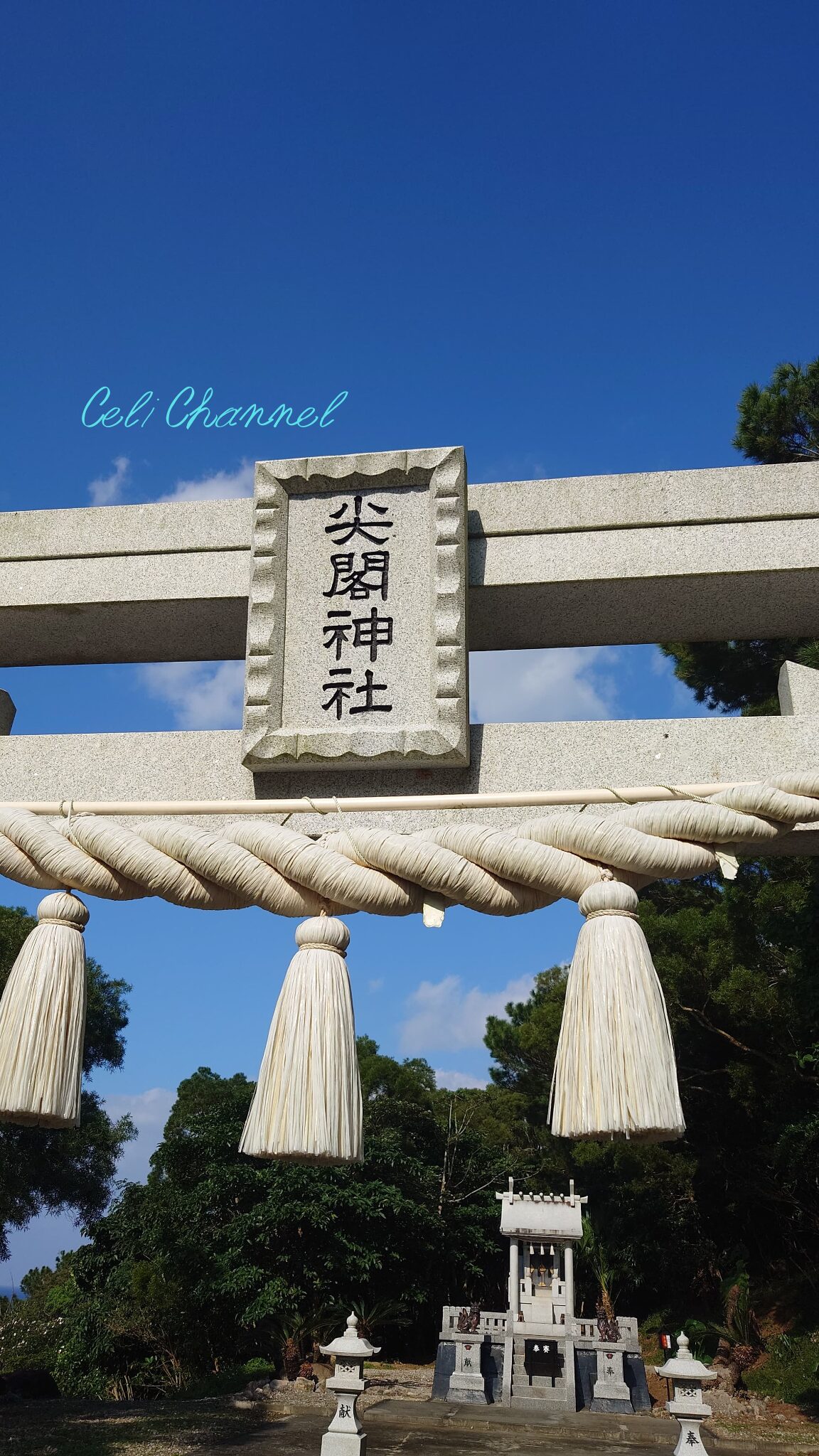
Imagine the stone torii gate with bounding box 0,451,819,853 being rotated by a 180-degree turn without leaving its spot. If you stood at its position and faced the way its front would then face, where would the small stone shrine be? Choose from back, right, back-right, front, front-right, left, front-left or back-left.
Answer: front

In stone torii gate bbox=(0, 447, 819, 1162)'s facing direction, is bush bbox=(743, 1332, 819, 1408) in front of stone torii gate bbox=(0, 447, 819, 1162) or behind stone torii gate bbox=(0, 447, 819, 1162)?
behind

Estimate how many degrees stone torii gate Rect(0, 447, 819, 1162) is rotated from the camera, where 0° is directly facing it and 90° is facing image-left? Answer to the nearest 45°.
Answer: approximately 0°

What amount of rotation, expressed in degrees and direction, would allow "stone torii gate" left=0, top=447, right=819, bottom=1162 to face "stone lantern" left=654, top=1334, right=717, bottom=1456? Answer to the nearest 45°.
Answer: approximately 180°

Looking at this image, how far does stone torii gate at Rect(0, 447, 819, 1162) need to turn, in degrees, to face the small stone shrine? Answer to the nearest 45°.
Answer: approximately 180°

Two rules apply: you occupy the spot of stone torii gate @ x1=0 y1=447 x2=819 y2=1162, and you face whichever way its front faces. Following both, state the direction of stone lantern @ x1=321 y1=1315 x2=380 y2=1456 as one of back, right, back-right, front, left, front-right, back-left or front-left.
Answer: back

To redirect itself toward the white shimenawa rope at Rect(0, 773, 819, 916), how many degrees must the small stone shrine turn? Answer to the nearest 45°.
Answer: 0° — it already faces it
